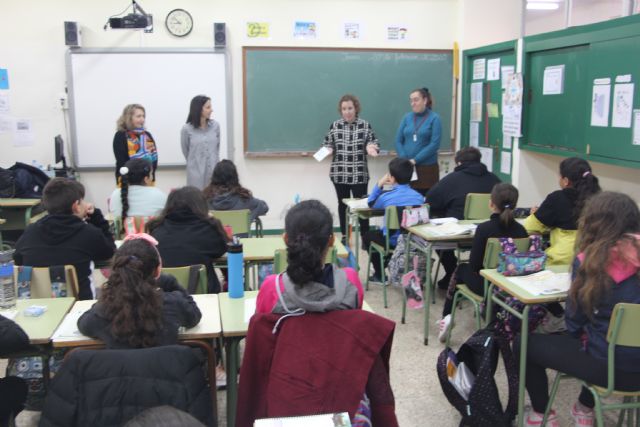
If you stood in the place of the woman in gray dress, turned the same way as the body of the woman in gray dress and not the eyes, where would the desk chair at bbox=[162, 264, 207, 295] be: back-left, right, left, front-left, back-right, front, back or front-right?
front-right

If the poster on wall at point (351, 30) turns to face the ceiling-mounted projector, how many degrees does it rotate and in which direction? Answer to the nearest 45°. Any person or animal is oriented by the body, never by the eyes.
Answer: approximately 45° to its right

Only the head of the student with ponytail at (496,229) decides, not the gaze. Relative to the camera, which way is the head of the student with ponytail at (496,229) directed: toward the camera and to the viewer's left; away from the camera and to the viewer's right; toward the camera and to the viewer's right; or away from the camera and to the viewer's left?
away from the camera and to the viewer's left

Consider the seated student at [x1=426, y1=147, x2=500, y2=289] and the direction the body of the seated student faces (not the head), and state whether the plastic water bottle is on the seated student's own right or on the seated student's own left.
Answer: on the seated student's own left

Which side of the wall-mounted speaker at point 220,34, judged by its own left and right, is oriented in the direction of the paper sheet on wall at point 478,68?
left

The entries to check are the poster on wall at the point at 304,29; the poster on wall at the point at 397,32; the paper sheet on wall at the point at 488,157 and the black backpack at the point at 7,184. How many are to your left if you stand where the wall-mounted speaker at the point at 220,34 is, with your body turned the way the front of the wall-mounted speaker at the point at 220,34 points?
3

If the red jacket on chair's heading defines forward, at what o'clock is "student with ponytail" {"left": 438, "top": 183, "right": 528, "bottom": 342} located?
The student with ponytail is roughly at 1 o'clock from the red jacket on chair.

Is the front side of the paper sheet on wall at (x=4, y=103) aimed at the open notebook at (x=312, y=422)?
yes

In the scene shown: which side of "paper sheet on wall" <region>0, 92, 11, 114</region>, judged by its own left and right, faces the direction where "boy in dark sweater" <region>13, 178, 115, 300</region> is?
front

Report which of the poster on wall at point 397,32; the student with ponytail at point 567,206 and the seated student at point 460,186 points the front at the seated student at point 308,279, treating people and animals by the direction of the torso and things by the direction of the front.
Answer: the poster on wall

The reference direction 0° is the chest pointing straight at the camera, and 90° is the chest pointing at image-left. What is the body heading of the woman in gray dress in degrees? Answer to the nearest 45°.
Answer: approximately 315°

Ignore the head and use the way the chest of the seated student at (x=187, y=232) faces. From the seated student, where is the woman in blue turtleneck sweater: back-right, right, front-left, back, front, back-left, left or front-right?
front-right

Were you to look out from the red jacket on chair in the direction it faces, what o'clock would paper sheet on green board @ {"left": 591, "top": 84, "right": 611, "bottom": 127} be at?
The paper sheet on green board is roughly at 1 o'clock from the red jacket on chair.
